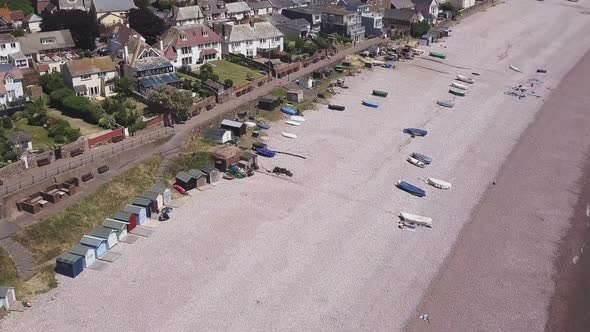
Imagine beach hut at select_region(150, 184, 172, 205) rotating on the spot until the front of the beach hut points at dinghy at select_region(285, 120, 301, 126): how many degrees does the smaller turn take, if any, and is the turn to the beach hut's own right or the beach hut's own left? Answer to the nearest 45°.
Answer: approximately 90° to the beach hut's own left

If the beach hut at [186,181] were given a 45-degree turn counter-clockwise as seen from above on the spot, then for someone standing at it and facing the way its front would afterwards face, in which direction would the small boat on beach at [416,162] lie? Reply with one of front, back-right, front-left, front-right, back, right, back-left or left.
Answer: front

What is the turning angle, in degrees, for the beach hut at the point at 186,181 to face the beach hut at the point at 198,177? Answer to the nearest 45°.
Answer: approximately 45° to its left

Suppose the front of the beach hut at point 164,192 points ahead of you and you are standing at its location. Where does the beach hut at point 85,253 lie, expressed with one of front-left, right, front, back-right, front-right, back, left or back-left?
right

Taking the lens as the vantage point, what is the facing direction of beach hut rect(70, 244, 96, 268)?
facing the viewer and to the right of the viewer

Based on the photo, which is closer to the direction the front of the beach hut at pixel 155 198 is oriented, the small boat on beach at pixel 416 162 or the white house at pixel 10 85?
the small boat on beach

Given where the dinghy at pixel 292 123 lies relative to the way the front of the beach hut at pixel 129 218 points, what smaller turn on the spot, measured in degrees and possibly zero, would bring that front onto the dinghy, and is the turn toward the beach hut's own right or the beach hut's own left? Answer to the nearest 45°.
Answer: approximately 90° to the beach hut's own left

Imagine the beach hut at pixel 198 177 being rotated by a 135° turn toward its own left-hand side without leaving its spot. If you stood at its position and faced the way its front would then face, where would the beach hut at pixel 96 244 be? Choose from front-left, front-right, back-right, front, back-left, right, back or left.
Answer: back-left

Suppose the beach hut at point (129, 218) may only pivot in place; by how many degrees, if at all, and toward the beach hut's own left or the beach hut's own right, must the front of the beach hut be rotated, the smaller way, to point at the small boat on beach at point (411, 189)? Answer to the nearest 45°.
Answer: approximately 45° to the beach hut's own left

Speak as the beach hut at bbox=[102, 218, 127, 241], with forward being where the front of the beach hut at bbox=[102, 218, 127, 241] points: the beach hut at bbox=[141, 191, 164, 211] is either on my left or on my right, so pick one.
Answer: on my left

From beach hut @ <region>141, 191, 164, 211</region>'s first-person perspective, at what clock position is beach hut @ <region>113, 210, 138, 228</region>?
beach hut @ <region>113, 210, 138, 228</region> is roughly at 3 o'clock from beach hut @ <region>141, 191, 164, 211</region>.
